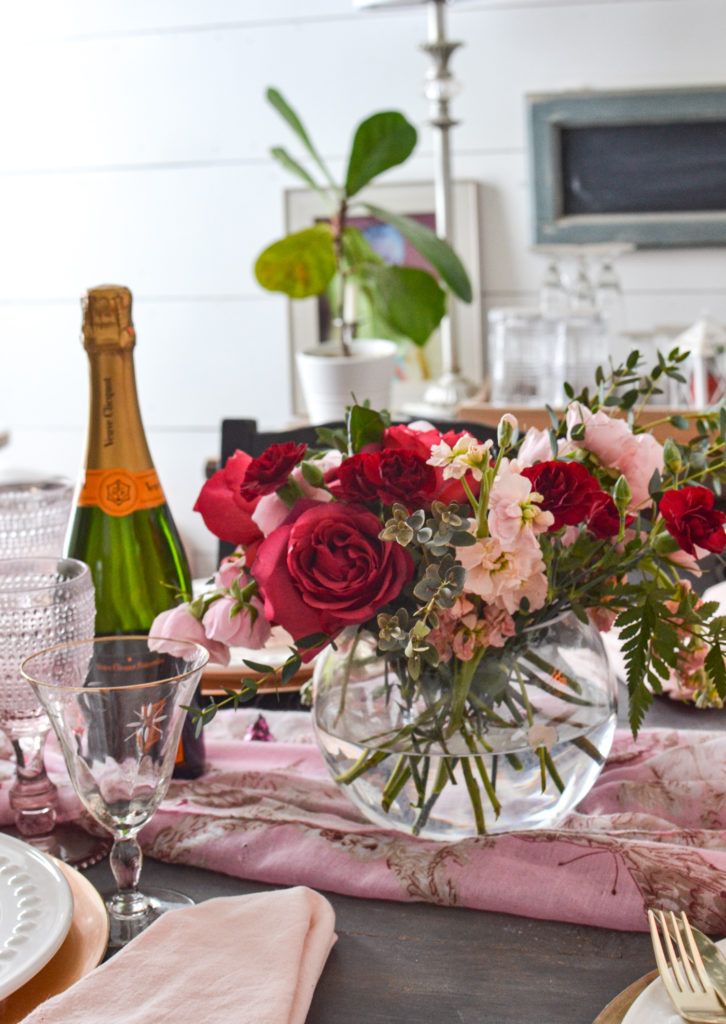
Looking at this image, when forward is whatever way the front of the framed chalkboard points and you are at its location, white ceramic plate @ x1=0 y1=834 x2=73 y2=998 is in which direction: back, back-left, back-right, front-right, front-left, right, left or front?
front

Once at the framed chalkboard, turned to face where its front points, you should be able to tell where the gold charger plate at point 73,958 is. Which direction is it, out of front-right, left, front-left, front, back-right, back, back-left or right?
front

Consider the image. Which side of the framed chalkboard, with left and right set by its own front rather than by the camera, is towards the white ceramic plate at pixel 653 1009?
front

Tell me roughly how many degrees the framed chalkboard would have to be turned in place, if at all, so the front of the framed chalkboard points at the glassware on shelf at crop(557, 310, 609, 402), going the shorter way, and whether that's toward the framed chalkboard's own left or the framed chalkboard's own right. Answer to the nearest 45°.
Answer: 0° — it already faces it

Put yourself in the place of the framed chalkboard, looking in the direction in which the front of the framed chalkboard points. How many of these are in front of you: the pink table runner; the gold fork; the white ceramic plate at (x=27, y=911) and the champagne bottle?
4

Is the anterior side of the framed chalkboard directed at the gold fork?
yes

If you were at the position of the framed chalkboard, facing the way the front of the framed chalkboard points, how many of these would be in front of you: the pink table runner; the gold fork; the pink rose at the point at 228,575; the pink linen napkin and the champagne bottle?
5

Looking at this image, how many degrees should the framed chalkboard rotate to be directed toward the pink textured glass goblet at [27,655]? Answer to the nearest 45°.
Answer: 0° — it already faces it

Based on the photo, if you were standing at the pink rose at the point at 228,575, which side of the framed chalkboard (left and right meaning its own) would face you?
front

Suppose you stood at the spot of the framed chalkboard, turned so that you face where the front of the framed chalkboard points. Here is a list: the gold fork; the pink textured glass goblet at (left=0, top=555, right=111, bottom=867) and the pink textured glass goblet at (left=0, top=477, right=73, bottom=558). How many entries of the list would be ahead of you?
3

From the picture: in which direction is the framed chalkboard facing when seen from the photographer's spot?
facing the viewer

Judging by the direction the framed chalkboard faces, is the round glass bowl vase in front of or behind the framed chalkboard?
in front

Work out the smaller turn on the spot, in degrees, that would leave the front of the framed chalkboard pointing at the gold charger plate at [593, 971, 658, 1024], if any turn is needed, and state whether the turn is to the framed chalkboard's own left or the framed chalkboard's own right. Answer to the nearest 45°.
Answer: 0° — it already faces it

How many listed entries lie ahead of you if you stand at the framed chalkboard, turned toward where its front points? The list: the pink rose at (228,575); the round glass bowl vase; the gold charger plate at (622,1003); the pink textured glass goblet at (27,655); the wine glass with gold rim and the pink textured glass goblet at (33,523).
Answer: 6

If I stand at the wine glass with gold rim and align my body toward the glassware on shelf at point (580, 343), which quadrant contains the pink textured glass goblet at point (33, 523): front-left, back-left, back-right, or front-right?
front-left
